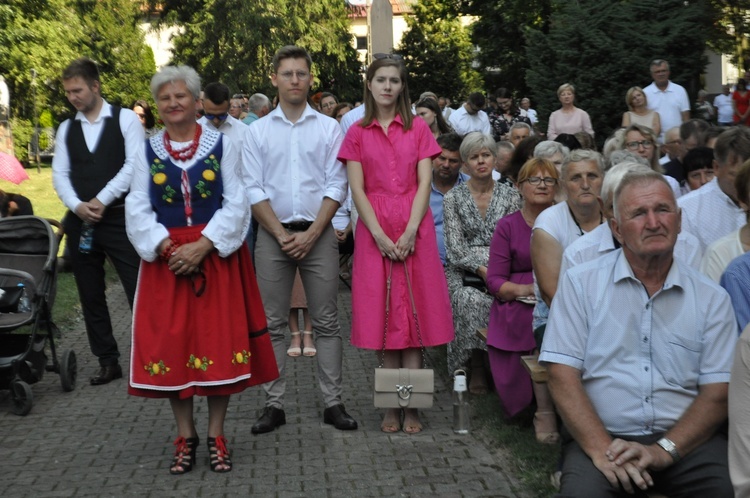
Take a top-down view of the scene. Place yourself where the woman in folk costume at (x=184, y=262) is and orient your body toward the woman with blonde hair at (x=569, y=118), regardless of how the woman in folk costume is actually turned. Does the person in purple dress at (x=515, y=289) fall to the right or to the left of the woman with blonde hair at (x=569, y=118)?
right

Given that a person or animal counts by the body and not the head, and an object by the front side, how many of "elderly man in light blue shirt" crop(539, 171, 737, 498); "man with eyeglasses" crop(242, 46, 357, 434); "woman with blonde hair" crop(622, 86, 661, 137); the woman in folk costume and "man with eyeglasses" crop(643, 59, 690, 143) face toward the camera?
5

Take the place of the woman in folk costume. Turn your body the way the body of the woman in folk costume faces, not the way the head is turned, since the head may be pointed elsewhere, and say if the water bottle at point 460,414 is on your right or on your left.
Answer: on your left

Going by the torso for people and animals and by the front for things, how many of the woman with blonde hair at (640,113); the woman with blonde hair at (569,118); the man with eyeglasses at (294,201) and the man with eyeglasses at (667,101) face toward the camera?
4

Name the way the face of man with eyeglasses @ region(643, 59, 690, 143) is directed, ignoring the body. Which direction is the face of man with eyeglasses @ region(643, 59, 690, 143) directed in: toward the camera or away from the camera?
toward the camera

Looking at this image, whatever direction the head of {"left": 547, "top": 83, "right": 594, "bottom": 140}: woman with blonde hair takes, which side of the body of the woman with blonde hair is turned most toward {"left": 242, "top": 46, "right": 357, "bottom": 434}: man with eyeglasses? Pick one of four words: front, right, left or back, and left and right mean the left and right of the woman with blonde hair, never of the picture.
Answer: front

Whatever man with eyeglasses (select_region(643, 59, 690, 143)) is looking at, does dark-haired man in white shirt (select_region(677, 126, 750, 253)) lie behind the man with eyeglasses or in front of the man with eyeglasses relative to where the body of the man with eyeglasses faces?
in front

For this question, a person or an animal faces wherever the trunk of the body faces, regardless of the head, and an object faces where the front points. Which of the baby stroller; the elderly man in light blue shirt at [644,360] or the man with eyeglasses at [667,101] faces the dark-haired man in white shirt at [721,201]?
the man with eyeglasses

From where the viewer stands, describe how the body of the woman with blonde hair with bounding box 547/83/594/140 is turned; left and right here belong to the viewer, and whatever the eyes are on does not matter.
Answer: facing the viewer

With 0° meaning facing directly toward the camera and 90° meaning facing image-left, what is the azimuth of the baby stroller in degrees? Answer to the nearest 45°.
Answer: approximately 45°

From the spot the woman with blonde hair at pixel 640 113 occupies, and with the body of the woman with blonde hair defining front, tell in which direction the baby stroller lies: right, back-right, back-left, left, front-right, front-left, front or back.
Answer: front-right

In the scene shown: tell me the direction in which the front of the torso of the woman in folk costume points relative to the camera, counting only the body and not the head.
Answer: toward the camera

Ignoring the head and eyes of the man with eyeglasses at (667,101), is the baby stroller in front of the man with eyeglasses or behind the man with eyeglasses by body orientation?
in front

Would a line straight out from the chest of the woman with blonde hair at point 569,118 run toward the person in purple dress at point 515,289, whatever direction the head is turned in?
yes
